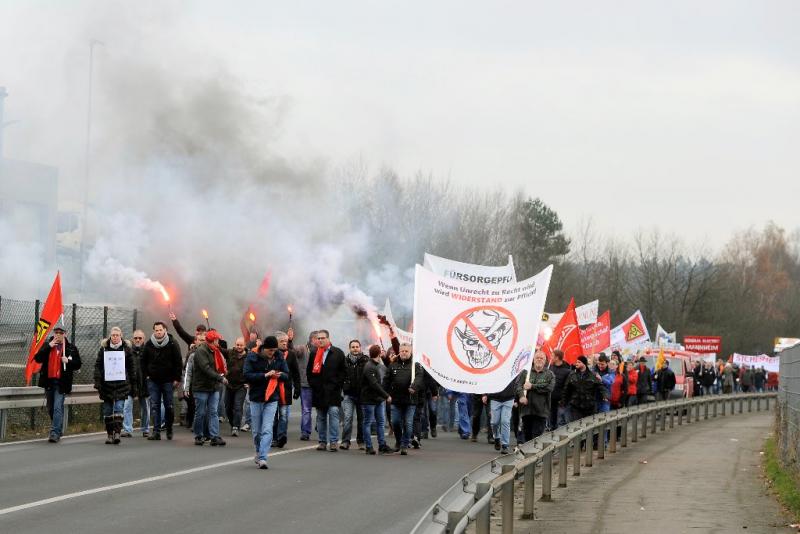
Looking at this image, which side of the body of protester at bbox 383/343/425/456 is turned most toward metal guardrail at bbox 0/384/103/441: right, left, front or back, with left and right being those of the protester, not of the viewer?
right

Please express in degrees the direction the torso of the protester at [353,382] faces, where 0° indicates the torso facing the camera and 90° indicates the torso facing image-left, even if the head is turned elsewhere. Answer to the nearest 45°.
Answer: approximately 0°

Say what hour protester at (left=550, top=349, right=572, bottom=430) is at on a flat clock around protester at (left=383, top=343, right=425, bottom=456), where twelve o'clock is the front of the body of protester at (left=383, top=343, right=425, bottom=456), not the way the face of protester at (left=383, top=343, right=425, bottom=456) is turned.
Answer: protester at (left=550, top=349, right=572, bottom=430) is roughly at 8 o'clock from protester at (left=383, top=343, right=425, bottom=456).

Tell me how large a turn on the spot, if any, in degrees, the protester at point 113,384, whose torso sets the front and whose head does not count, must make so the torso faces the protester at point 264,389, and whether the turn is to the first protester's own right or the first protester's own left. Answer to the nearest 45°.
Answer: approximately 45° to the first protester's own left
